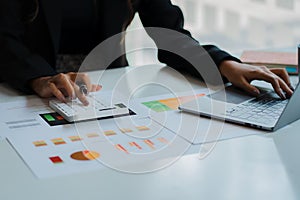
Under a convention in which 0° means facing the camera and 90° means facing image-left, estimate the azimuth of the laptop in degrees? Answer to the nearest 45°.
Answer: approximately 135°
